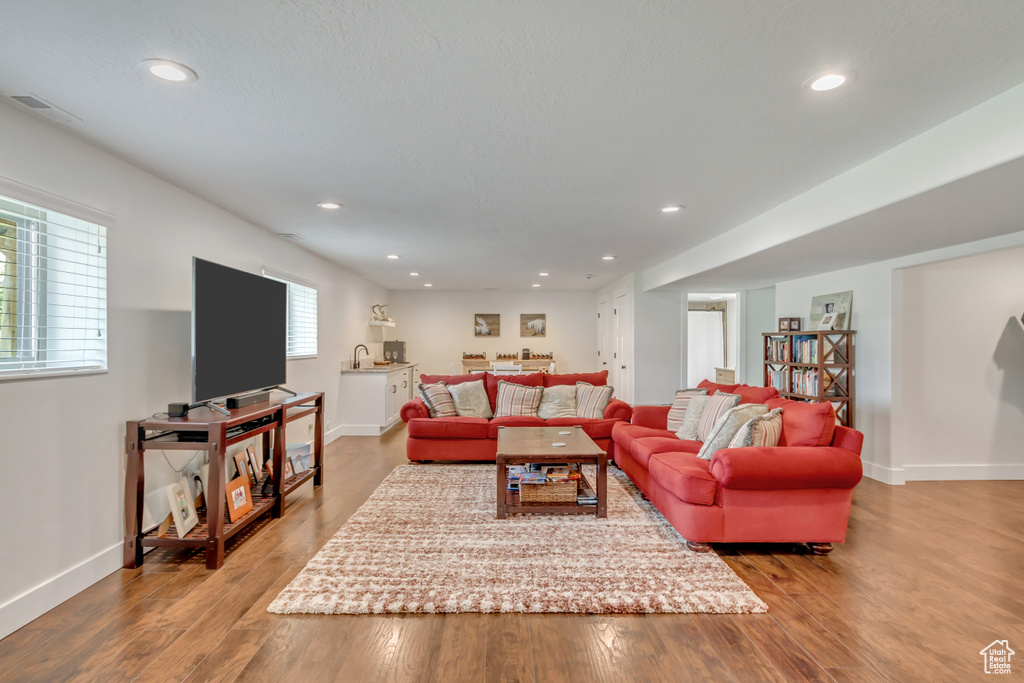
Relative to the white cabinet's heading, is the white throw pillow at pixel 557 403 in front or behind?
in front

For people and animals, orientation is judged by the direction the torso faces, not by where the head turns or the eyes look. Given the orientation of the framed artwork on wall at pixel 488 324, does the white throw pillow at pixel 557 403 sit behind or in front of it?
in front

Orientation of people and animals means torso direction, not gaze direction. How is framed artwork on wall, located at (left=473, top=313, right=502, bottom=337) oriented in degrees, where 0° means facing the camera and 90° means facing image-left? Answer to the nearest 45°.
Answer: approximately 0°

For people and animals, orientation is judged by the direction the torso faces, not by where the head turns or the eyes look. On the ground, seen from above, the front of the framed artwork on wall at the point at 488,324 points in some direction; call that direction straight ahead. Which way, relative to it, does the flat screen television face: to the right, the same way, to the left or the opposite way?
to the left

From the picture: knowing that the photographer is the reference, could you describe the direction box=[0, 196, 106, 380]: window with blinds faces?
facing the viewer and to the right of the viewer

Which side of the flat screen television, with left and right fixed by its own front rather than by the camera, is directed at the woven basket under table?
front

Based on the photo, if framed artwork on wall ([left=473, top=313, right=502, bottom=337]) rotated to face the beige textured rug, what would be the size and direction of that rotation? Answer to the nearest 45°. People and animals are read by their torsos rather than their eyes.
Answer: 0° — it already faces it

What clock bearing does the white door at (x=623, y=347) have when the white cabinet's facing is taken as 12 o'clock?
The white door is roughly at 12 o'clock from the white cabinet.

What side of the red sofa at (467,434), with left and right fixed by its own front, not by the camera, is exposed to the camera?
front

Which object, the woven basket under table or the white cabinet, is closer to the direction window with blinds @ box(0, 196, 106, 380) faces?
the woven basket under table

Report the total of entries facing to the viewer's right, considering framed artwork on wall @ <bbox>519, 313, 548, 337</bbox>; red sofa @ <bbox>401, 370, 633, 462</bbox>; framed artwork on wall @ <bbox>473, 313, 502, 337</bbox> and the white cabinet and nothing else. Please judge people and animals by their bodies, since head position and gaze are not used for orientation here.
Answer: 1

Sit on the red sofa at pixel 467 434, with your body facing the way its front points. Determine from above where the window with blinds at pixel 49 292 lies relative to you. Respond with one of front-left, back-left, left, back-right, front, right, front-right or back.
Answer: front-right

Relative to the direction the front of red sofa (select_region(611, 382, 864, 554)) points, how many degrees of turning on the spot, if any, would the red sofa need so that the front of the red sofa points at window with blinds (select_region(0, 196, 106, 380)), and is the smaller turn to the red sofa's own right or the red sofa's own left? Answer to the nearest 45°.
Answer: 0° — it already faces it

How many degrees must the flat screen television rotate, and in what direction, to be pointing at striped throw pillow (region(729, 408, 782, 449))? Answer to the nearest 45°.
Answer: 0° — it already faces it

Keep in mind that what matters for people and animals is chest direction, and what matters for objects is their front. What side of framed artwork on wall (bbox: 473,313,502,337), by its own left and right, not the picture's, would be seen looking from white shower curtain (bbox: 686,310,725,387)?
left

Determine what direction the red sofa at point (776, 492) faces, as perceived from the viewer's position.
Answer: facing the viewer and to the left of the viewer

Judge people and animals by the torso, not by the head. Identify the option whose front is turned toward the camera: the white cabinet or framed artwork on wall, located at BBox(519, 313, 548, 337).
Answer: the framed artwork on wall

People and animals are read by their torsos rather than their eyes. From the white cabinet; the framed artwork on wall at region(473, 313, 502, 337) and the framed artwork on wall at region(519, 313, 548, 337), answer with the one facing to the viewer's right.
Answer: the white cabinet
